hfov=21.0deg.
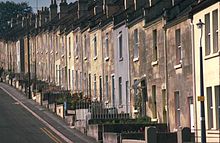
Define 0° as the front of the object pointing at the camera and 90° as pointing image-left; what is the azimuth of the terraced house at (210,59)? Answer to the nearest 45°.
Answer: approximately 45°
